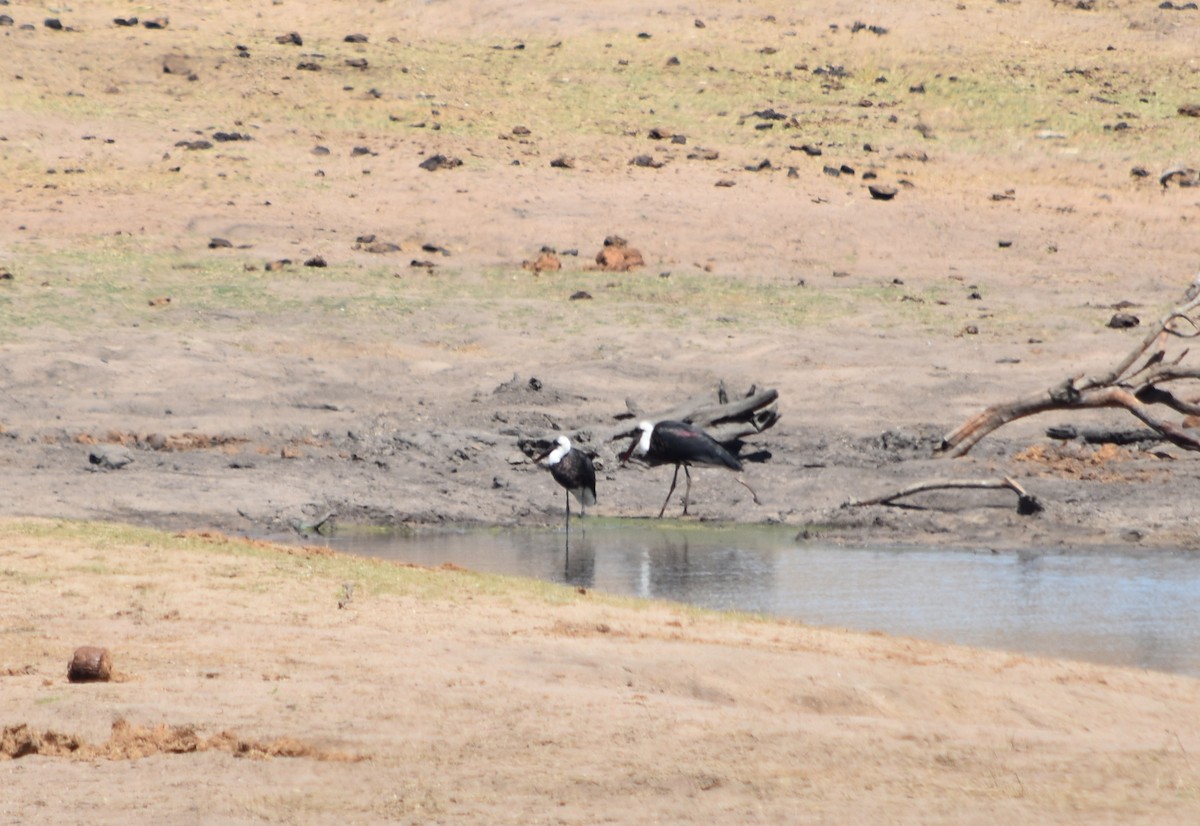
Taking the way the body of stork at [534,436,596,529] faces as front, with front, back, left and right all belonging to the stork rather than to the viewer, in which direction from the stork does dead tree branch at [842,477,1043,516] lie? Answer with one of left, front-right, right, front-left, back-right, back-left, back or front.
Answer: back-left

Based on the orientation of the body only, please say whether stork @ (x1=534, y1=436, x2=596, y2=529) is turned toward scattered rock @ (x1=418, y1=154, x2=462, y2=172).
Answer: no

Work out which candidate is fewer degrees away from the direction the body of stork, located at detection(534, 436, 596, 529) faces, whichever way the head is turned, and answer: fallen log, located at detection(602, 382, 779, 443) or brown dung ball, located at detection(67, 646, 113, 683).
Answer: the brown dung ball

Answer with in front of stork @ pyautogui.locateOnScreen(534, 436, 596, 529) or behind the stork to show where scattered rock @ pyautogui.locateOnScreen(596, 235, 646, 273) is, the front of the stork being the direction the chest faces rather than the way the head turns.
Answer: behind

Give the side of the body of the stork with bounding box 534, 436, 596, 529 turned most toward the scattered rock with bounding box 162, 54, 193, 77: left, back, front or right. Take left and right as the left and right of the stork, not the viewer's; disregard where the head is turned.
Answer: right

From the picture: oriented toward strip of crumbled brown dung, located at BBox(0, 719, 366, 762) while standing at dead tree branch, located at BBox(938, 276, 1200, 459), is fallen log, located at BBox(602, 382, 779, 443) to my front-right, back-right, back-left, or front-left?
front-right

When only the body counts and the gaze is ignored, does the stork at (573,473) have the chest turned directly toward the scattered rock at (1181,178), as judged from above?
no

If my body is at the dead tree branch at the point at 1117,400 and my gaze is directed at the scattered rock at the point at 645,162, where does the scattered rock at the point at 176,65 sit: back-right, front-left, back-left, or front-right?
front-left

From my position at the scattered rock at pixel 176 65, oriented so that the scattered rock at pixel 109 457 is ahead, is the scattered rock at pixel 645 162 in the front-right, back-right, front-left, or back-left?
front-left

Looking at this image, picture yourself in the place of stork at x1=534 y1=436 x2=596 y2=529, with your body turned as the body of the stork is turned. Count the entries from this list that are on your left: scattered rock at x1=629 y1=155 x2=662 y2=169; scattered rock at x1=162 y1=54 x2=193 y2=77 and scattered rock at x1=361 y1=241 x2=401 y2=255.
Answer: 0

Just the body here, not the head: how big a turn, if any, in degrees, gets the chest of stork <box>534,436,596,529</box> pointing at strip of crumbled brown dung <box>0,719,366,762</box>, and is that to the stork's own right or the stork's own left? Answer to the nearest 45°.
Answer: approximately 45° to the stork's own left

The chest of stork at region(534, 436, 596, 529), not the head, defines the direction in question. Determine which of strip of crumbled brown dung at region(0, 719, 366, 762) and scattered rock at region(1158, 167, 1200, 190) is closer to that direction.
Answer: the strip of crumbled brown dung

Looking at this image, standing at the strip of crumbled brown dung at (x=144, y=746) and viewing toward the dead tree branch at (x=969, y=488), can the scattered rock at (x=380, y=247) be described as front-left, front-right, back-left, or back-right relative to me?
front-left

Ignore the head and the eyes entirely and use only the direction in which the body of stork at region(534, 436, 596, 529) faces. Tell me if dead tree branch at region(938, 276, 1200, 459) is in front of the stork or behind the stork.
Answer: behind

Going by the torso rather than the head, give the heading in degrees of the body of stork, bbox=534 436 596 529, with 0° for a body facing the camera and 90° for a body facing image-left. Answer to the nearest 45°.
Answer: approximately 45°

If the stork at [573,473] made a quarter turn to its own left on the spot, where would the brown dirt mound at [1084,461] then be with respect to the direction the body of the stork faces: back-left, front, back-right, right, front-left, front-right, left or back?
front-left
